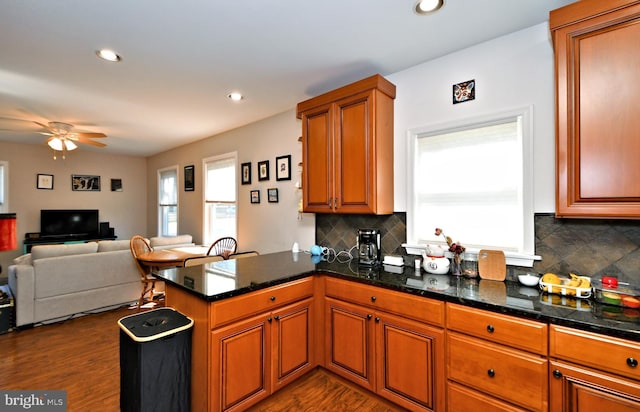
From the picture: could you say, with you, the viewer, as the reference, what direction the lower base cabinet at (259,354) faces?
facing the viewer and to the right of the viewer

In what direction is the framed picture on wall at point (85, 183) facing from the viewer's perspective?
toward the camera

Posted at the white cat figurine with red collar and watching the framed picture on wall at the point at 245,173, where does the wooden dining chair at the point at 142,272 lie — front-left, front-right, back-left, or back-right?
front-left

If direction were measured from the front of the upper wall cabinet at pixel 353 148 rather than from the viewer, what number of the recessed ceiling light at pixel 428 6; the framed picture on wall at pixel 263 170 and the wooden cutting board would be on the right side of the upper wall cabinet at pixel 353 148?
1

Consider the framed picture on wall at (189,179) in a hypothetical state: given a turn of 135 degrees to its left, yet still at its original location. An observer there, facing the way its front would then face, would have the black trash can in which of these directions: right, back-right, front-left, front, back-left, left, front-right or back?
right

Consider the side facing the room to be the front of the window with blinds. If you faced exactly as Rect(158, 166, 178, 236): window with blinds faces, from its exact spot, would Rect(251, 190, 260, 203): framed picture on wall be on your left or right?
on your left

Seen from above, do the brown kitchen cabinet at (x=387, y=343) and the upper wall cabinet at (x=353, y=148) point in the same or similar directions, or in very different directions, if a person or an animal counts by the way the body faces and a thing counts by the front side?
same or similar directions

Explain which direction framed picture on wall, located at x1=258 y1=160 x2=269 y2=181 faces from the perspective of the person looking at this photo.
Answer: facing the viewer and to the left of the viewer

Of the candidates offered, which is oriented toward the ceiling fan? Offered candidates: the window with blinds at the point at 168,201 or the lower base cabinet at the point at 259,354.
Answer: the window with blinds

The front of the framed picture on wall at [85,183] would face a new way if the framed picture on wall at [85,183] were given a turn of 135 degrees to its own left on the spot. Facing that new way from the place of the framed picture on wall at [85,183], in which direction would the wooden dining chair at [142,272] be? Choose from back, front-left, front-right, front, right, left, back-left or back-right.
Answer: back-right

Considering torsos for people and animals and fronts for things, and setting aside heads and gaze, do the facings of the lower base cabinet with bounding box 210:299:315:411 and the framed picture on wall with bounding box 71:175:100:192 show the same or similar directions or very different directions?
same or similar directions

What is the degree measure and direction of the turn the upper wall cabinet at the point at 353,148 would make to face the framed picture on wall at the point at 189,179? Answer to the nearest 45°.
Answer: approximately 90° to its right

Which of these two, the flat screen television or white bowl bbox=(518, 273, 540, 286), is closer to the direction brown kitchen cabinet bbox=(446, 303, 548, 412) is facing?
the flat screen television

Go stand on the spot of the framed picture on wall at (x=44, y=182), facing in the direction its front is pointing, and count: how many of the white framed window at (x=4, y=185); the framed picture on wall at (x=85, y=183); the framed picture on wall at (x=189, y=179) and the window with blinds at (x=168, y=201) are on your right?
1

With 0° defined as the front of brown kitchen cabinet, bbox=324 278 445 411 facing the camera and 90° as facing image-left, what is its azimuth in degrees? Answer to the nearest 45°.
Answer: approximately 45°

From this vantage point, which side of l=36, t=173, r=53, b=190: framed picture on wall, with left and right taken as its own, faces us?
front

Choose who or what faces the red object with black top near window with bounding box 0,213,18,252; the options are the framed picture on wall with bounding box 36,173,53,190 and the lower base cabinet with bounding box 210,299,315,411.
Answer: the framed picture on wall
